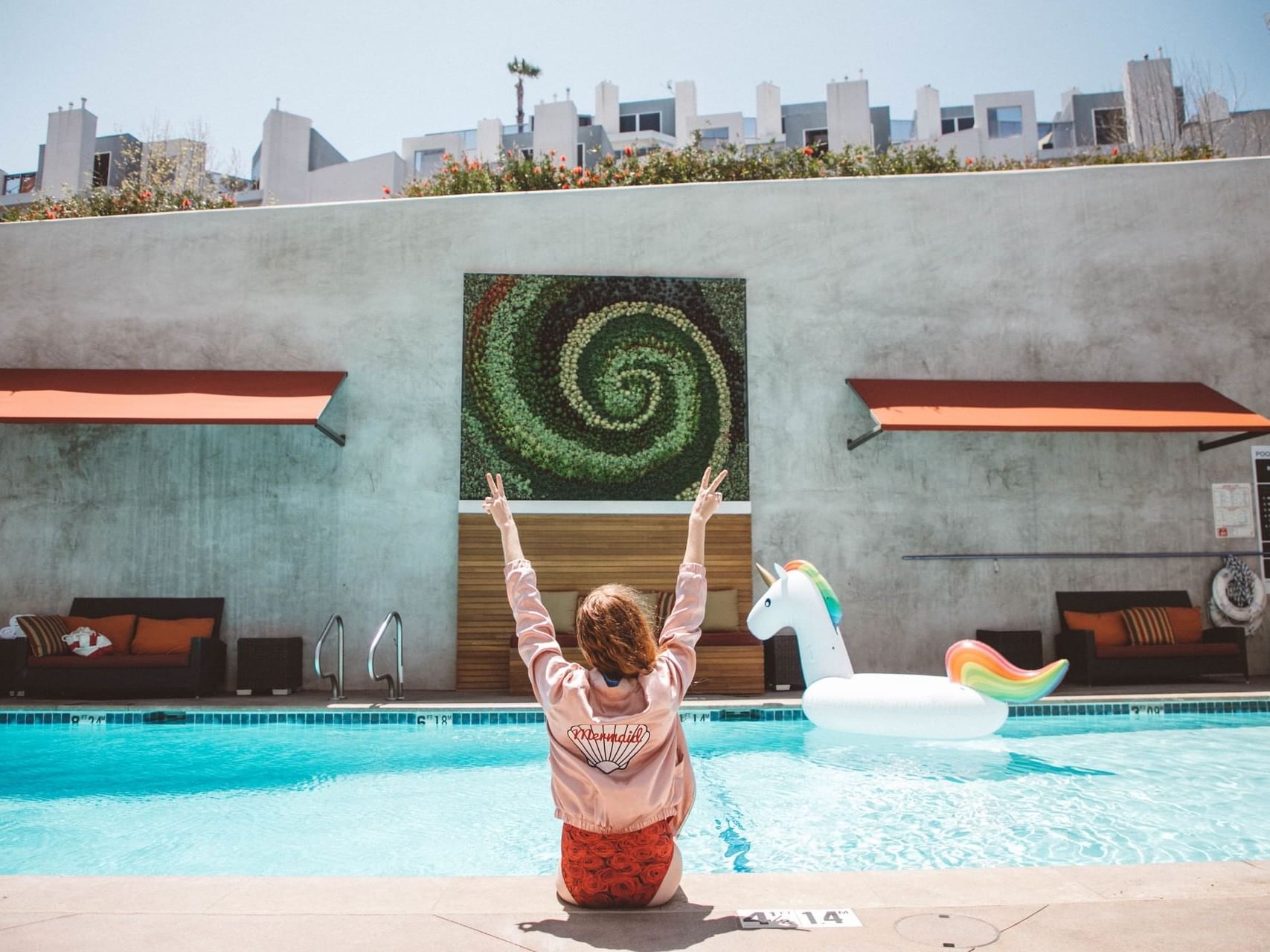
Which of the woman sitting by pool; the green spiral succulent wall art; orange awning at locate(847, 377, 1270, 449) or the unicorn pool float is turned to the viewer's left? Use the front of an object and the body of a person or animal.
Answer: the unicorn pool float

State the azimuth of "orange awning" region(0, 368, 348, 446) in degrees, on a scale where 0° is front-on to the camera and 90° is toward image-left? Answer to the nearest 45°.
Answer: approximately 0°

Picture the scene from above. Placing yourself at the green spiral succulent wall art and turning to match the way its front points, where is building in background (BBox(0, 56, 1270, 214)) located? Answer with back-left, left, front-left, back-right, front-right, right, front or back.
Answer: back

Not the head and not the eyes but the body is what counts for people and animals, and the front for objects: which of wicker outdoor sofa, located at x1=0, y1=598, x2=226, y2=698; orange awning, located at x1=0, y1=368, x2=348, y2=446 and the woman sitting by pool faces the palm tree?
the woman sitting by pool

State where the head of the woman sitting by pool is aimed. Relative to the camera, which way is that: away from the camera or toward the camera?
away from the camera

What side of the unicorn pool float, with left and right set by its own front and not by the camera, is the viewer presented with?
left

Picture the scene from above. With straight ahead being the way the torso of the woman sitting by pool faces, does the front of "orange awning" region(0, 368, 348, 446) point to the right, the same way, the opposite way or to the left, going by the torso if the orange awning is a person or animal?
the opposite way

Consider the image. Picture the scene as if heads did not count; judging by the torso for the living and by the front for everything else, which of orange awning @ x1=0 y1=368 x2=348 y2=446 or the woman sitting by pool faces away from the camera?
the woman sitting by pool

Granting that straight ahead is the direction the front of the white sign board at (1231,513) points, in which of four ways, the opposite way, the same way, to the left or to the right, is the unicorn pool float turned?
to the right

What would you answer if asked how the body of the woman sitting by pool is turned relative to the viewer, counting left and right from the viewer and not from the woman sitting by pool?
facing away from the viewer

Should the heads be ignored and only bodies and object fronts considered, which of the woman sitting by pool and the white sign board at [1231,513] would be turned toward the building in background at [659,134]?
the woman sitting by pool

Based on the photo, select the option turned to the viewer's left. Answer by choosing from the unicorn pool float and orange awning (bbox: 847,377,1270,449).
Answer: the unicorn pool float

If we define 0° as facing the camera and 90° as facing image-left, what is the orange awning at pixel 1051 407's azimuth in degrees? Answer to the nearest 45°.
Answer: approximately 0°
